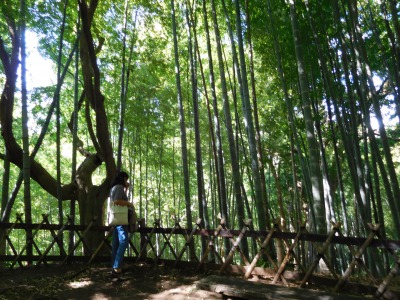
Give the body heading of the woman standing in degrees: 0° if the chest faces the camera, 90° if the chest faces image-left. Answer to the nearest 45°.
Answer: approximately 270°
